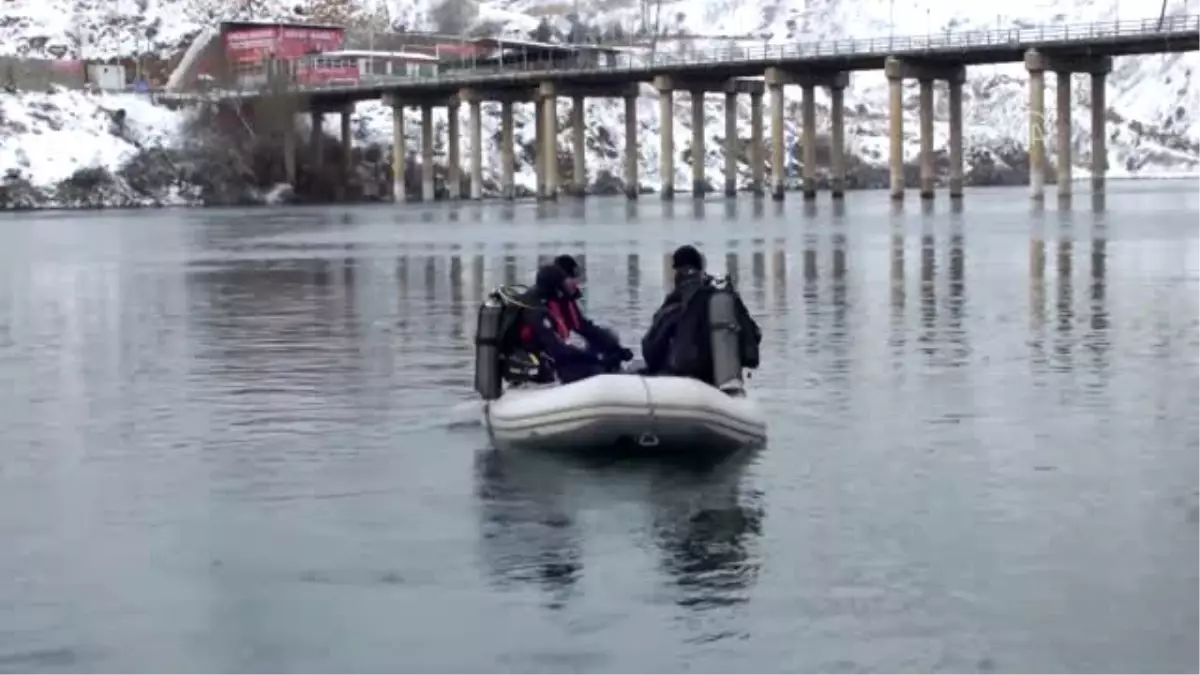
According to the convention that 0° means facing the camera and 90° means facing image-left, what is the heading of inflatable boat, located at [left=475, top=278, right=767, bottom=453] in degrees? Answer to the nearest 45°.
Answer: approximately 0°
